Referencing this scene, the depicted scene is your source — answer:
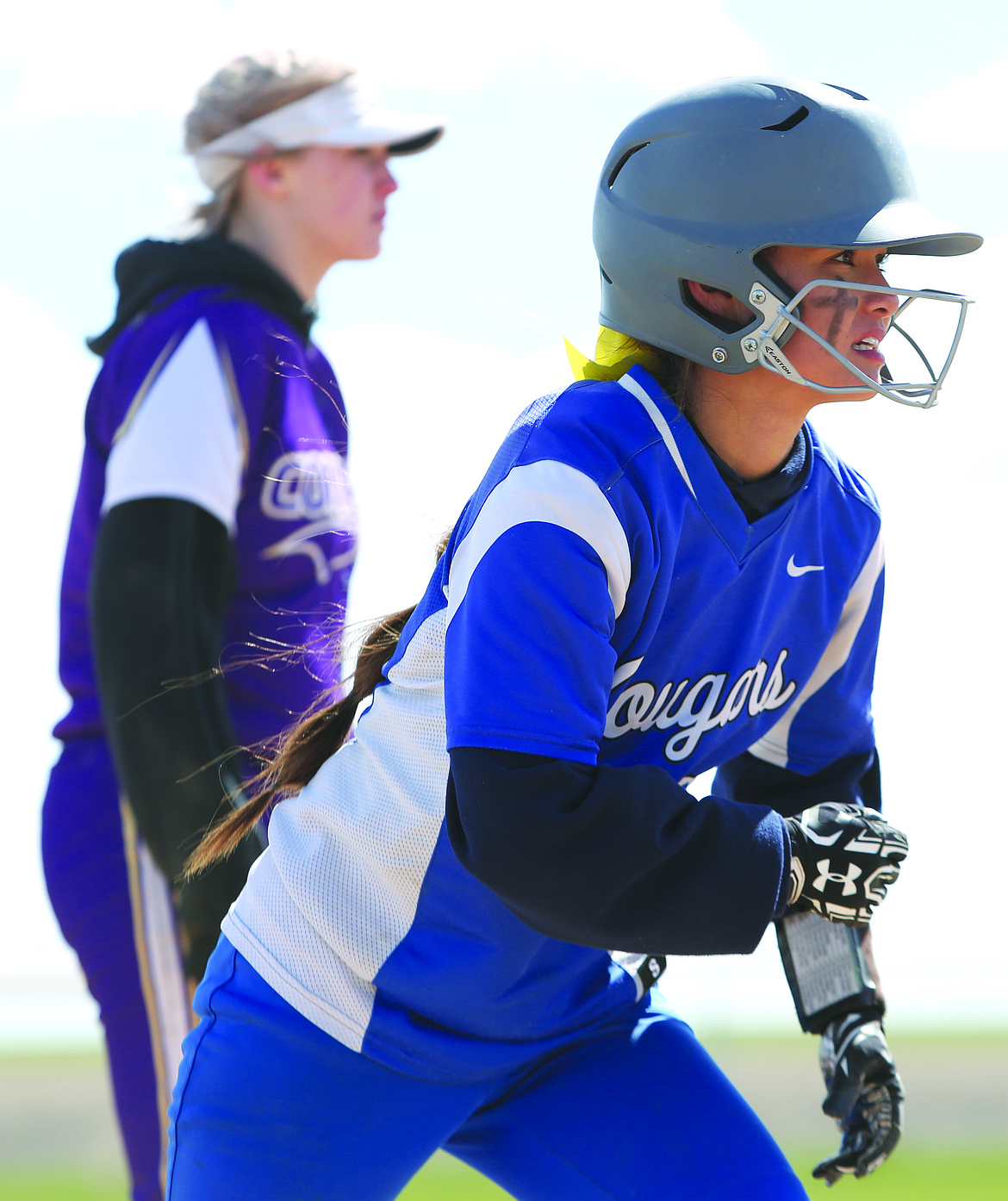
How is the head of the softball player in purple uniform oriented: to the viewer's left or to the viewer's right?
to the viewer's right

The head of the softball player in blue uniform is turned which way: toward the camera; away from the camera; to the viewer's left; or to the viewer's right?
to the viewer's right

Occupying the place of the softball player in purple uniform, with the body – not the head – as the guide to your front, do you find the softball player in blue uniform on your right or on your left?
on your right

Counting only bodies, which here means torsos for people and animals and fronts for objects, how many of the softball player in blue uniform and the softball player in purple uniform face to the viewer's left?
0

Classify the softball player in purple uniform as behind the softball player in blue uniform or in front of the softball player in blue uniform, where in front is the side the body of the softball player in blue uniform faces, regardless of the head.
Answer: behind

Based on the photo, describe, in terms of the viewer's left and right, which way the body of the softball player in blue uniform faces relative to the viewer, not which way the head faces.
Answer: facing the viewer and to the right of the viewer

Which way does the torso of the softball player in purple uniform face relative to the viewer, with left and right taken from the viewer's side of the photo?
facing to the right of the viewer
